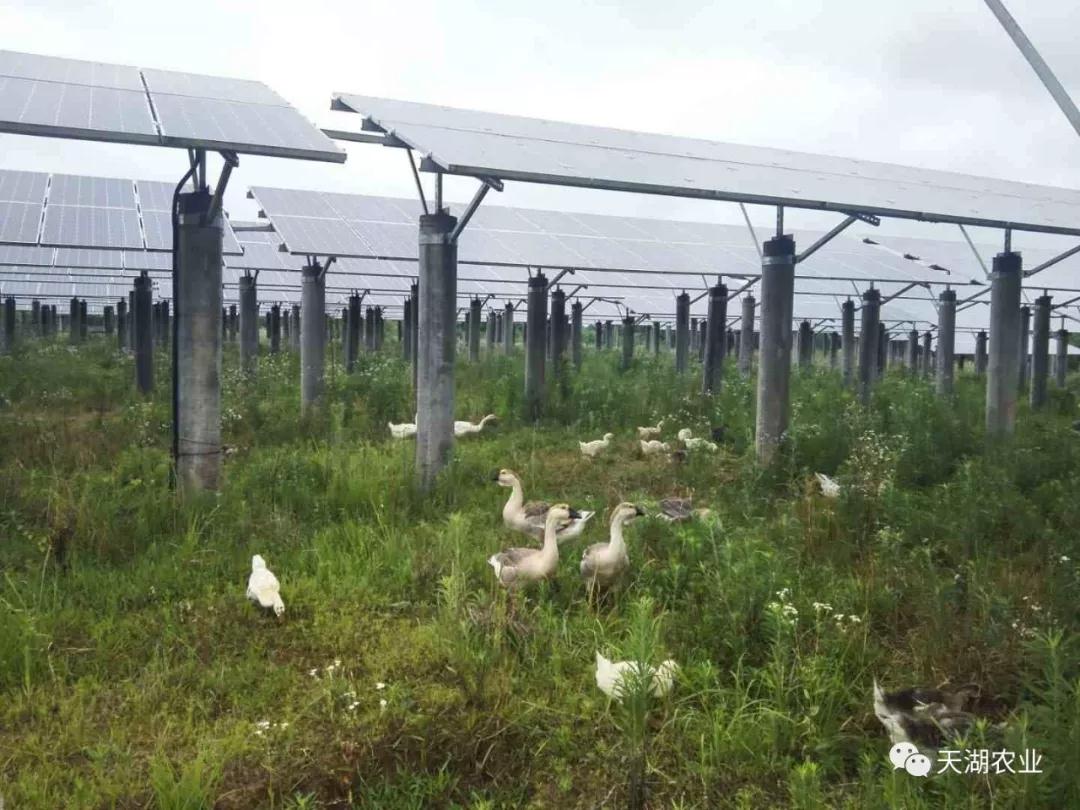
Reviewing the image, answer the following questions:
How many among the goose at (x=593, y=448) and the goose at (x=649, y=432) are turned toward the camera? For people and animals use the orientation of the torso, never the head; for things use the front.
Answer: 0

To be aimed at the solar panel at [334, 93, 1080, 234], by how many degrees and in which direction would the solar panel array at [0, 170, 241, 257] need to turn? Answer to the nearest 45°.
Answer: approximately 45° to its left

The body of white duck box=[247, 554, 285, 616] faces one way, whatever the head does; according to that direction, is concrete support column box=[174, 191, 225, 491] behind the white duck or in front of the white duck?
in front

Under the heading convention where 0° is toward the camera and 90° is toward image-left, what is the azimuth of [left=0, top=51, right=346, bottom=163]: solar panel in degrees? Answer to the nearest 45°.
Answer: approximately 0°

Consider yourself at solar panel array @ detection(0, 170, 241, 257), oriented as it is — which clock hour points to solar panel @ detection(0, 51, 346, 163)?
The solar panel is roughly at 12 o'clock from the solar panel array.

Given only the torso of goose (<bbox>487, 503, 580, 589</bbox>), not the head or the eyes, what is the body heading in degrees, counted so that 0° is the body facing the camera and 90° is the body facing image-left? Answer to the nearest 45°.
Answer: approximately 270°

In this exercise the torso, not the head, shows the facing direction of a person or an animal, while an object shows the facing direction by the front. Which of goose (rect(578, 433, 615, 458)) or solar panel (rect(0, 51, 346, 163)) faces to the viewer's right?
the goose

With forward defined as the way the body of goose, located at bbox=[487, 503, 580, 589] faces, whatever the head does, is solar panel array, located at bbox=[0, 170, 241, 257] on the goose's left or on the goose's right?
on the goose's left
